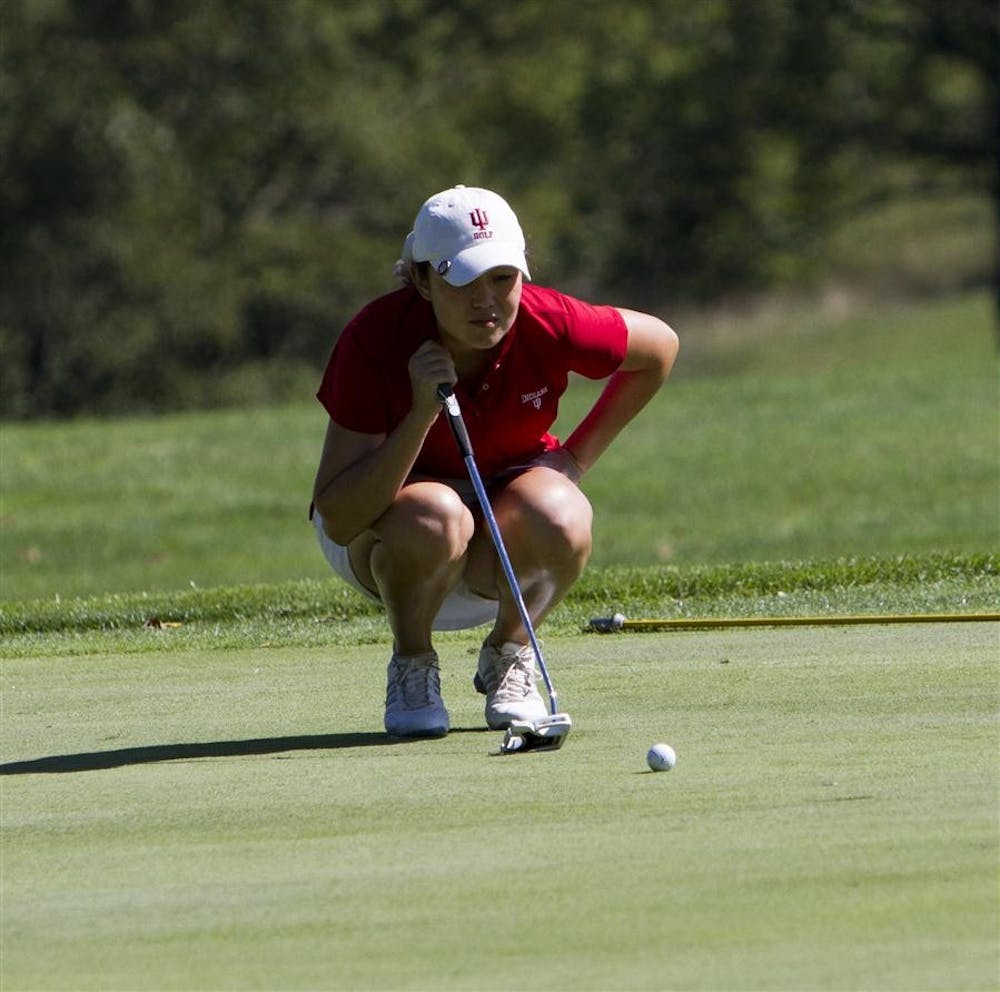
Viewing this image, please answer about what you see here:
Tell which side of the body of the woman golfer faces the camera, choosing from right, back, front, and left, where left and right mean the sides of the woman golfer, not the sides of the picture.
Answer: front

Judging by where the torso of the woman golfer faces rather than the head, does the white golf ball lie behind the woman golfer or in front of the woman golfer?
in front
